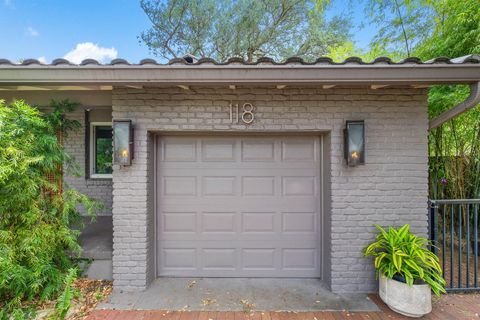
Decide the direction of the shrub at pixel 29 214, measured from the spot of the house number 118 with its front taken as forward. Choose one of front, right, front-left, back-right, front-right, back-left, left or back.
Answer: right

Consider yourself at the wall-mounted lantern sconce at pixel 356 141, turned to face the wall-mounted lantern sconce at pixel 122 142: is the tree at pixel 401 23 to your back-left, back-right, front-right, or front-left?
back-right

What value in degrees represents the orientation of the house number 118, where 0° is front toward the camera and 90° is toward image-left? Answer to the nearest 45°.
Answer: approximately 0°

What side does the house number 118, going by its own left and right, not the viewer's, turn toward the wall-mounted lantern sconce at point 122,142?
right

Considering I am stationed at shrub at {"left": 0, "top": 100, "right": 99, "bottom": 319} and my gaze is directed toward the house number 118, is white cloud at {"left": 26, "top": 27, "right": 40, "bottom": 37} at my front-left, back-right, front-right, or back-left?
back-left

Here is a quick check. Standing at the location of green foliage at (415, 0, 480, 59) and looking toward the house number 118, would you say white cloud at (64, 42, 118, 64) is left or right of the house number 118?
right

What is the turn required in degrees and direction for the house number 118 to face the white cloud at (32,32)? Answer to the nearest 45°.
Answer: approximately 135° to its right

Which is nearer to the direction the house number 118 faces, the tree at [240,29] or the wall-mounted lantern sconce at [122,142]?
the wall-mounted lantern sconce

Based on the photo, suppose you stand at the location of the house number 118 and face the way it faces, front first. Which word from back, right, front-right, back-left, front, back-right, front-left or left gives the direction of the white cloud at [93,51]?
back-right

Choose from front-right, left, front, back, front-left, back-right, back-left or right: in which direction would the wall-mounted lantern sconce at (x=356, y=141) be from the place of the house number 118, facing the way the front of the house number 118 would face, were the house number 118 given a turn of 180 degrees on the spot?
right

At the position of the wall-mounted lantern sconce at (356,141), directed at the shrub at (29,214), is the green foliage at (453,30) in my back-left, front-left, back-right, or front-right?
back-right

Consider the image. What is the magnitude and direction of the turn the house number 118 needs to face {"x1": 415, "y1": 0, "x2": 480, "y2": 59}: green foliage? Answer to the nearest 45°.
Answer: approximately 90° to its left

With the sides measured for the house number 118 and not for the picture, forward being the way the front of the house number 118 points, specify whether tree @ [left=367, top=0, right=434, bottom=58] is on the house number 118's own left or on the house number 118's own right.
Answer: on the house number 118's own left
